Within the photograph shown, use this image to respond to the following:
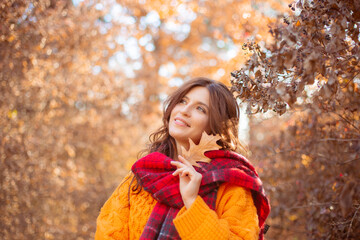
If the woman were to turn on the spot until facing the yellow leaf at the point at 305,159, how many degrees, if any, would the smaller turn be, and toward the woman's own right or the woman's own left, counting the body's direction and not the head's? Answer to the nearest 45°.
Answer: approximately 135° to the woman's own left

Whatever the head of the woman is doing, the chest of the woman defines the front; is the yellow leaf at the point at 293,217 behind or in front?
behind

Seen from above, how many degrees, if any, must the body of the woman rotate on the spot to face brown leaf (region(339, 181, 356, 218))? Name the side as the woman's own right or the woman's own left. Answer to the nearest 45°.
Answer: approximately 135° to the woman's own left

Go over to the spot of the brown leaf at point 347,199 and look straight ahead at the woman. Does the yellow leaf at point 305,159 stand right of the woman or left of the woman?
right

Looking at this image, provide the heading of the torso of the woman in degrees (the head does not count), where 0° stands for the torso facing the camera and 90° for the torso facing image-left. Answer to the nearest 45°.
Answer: approximately 0°
